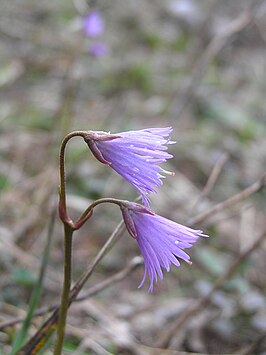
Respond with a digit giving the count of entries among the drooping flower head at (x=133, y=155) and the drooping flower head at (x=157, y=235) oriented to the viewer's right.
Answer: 2

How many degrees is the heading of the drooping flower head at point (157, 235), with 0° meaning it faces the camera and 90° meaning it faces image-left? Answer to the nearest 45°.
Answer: approximately 270°

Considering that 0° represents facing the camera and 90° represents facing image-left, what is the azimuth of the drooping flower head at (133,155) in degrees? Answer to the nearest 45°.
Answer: approximately 270°

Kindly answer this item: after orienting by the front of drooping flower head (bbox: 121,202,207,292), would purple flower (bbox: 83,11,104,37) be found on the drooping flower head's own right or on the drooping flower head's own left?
on the drooping flower head's own left

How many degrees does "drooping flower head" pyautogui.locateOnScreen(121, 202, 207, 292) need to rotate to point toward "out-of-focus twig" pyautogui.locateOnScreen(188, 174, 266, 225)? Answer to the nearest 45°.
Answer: approximately 90° to its left
